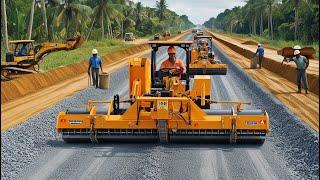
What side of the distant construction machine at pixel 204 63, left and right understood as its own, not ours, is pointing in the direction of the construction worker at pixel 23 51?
right

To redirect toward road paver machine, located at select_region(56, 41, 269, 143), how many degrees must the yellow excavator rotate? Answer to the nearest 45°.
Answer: approximately 90° to its right

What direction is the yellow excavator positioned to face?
to the viewer's right

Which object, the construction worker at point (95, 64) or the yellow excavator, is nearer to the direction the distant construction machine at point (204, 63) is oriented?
the construction worker

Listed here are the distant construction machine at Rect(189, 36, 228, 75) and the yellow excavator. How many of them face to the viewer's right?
1

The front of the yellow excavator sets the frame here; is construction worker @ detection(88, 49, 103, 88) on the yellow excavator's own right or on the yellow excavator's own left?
on the yellow excavator's own right

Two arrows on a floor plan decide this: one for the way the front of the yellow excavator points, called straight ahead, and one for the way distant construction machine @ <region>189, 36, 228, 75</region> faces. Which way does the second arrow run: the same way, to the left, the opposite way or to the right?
to the right

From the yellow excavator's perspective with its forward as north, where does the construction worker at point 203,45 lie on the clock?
The construction worker is roughly at 12 o'clock from the yellow excavator.
